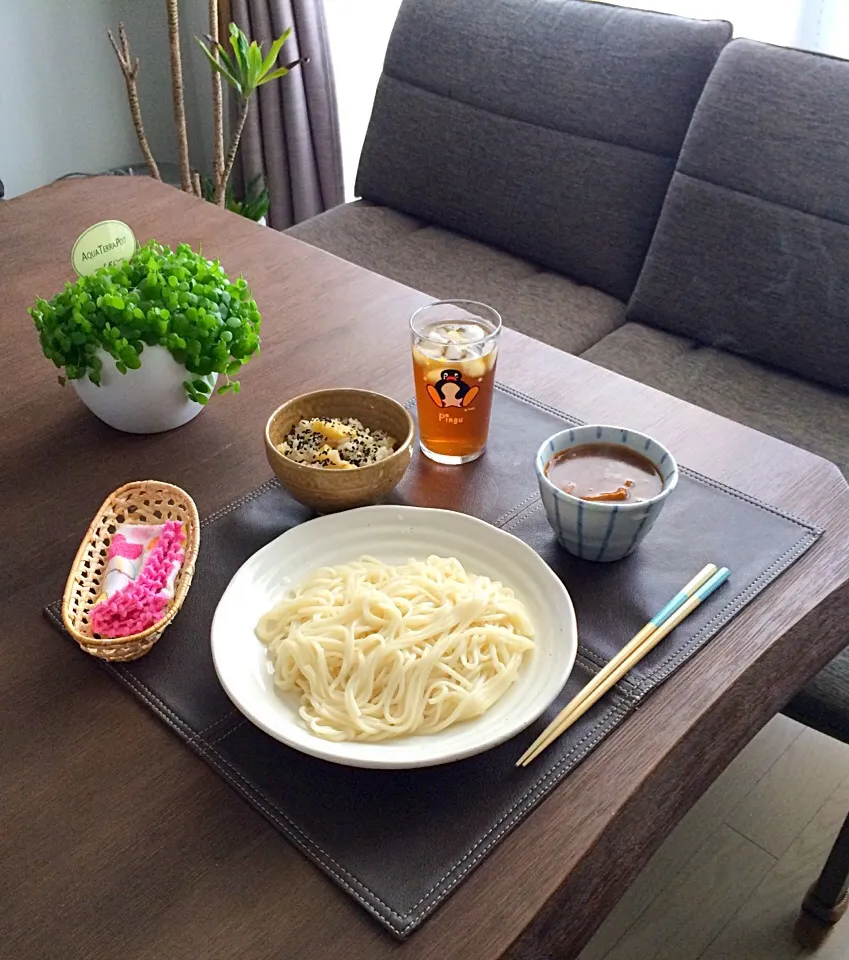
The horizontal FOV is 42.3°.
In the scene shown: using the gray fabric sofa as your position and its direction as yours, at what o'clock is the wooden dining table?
The wooden dining table is roughly at 11 o'clock from the gray fabric sofa.

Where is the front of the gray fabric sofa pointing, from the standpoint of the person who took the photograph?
facing the viewer and to the left of the viewer

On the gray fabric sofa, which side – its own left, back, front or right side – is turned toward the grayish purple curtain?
right

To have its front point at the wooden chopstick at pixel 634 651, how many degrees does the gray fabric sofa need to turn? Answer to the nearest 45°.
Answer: approximately 45° to its left

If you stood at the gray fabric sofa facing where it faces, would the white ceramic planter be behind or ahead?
ahead

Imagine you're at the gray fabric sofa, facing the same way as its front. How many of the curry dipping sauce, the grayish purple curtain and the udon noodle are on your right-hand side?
1

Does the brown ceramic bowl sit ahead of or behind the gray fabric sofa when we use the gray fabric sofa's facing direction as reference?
ahead

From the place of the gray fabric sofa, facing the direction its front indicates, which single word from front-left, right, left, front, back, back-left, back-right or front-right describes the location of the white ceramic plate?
front-left

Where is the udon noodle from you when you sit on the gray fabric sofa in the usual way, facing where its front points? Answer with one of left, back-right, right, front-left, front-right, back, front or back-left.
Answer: front-left

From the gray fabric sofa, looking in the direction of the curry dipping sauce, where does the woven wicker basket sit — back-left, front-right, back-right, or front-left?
front-right

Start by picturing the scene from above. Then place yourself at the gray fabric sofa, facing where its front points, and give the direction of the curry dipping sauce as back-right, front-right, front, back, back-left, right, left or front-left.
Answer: front-left
